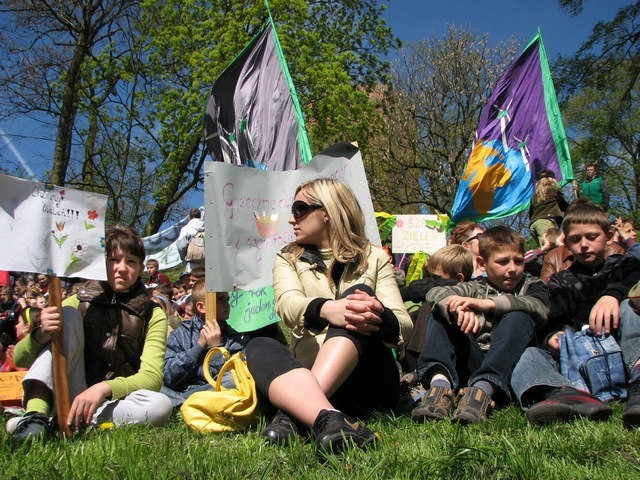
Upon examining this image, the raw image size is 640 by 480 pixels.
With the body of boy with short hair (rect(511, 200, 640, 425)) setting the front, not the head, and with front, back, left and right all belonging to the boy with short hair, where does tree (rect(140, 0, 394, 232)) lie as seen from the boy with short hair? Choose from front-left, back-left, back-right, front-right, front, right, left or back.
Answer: back-right

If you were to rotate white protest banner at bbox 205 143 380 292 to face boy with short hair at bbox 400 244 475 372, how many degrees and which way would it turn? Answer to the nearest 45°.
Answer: approximately 135° to its left

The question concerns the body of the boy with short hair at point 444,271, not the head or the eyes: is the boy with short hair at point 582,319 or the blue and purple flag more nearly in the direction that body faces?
the boy with short hair

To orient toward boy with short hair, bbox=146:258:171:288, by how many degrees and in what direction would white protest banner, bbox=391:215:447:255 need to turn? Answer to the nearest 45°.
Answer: approximately 90° to its right

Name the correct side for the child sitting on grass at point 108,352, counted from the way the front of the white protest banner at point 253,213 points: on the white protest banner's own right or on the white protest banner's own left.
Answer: on the white protest banner's own right

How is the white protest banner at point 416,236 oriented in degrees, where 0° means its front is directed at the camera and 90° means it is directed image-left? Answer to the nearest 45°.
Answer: approximately 0°

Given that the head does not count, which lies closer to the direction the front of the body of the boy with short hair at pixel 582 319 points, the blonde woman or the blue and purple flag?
the blonde woman

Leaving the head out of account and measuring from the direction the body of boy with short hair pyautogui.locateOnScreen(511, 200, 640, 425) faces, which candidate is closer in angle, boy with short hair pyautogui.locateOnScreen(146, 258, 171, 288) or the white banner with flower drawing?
the white banner with flower drawing
